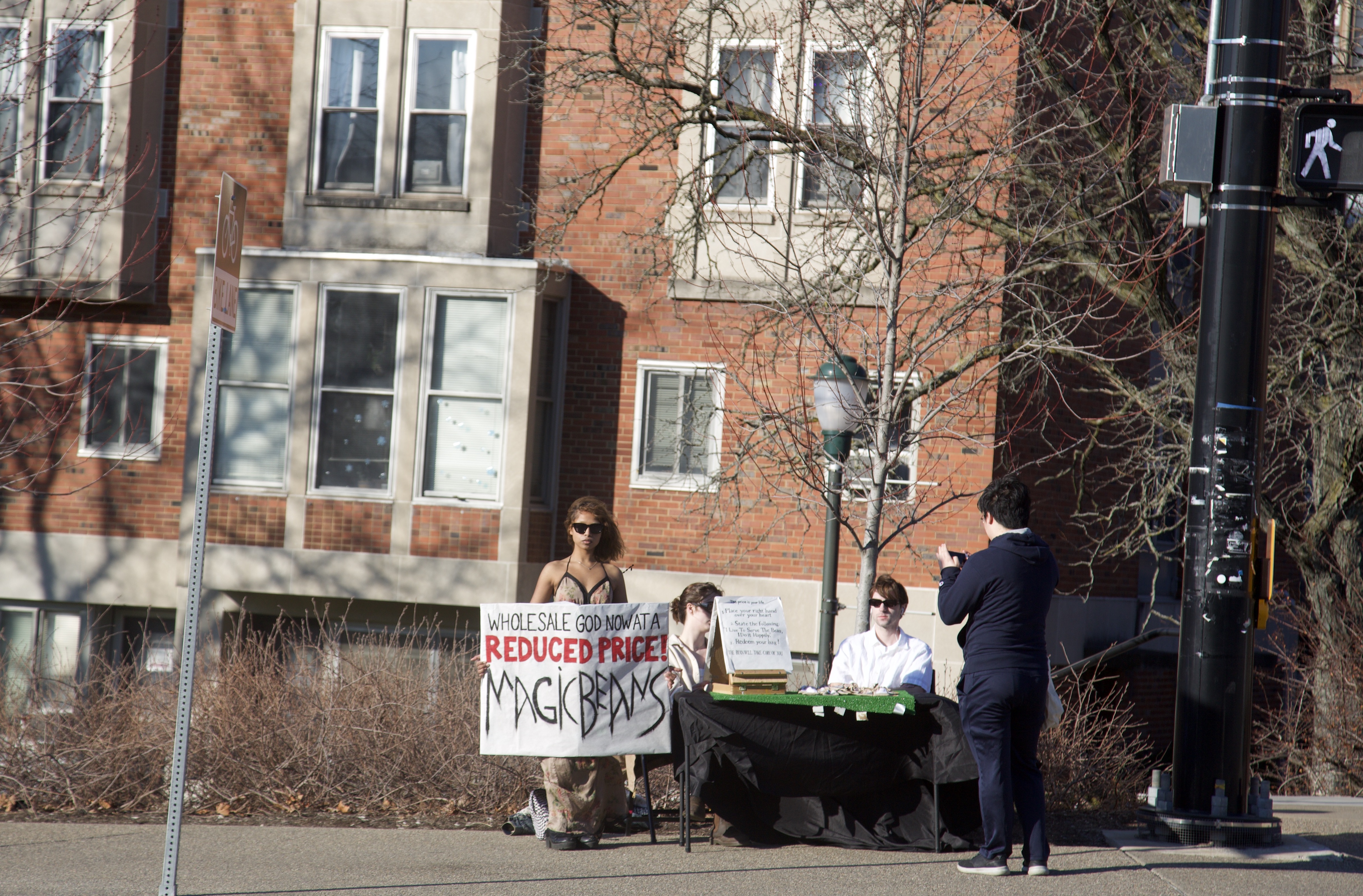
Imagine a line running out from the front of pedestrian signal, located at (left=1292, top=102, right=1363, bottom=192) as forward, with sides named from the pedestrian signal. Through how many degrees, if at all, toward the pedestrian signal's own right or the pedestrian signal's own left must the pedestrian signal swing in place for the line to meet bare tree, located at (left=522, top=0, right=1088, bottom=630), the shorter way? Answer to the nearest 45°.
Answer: approximately 135° to the pedestrian signal's own right

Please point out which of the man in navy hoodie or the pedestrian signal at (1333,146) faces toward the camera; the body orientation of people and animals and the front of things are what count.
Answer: the pedestrian signal

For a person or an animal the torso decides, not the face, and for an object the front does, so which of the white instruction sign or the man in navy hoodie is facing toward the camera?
the white instruction sign

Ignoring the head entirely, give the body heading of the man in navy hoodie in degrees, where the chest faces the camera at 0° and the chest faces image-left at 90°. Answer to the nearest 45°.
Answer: approximately 135°

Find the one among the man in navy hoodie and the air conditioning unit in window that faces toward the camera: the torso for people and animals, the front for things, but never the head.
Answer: the air conditioning unit in window

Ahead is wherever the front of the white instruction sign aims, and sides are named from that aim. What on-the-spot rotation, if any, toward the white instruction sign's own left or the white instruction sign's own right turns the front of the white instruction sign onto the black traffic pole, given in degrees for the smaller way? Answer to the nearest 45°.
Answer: approximately 90° to the white instruction sign's own left

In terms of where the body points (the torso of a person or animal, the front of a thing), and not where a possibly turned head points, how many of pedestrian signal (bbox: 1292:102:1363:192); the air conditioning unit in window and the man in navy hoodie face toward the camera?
2

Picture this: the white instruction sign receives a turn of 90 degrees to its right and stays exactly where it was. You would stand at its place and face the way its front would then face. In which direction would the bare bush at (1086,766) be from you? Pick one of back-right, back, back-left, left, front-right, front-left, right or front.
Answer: back-right

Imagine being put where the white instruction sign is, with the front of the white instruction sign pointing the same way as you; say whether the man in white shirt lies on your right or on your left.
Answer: on your left

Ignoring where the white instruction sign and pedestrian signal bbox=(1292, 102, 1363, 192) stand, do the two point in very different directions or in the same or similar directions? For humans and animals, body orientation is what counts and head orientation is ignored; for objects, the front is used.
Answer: same or similar directions

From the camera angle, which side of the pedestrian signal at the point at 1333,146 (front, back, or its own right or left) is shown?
front

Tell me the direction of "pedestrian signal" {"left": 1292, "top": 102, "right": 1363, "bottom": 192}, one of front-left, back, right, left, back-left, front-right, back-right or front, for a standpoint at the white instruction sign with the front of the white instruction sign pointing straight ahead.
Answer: left

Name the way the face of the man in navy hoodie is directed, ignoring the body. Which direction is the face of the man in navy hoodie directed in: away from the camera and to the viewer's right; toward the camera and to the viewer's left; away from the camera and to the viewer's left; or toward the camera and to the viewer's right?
away from the camera and to the viewer's left

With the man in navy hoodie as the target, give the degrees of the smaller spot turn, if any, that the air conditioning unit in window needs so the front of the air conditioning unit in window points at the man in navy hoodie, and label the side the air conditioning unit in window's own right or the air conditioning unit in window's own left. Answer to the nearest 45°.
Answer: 0° — it already faces them

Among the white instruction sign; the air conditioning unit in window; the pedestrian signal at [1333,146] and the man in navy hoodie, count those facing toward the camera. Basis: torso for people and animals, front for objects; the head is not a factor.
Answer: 3

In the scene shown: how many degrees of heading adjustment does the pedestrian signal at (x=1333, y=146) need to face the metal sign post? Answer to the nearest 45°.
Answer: approximately 45° to its right

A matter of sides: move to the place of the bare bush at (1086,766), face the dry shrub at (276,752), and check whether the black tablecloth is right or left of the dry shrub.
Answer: left

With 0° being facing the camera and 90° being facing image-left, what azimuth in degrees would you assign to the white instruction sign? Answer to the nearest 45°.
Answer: approximately 0°
